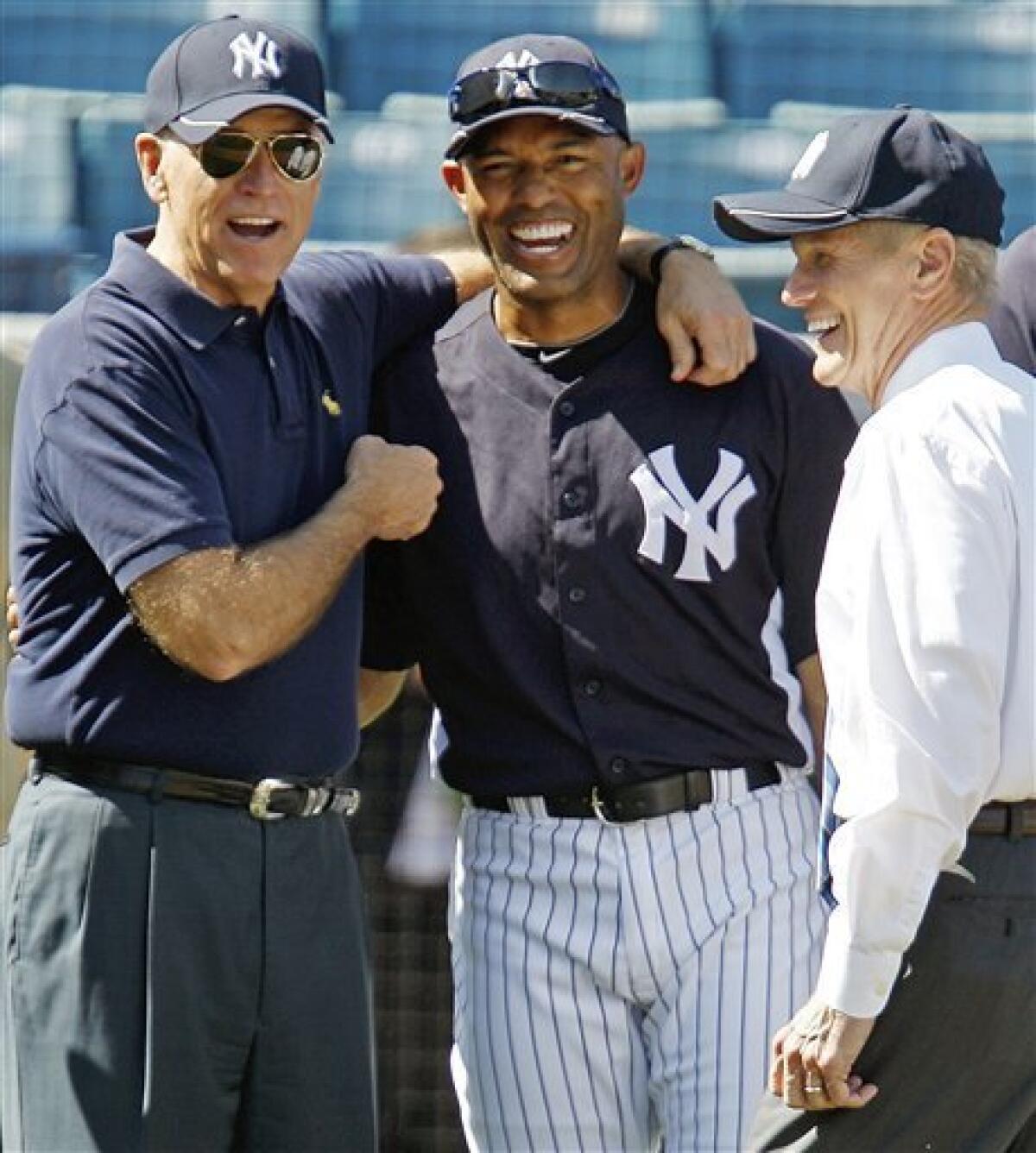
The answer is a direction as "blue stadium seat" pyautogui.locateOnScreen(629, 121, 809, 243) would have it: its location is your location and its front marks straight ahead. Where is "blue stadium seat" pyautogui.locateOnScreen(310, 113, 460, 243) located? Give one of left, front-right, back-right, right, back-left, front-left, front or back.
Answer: right

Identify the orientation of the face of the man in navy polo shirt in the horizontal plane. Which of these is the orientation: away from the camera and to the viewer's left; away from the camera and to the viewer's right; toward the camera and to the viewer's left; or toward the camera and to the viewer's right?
toward the camera and to the viewer's right

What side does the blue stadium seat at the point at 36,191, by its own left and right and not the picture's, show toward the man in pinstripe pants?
front

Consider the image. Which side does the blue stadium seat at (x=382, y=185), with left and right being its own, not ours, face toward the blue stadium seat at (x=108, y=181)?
right

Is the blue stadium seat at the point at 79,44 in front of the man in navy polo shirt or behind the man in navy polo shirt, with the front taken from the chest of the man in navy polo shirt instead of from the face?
behind

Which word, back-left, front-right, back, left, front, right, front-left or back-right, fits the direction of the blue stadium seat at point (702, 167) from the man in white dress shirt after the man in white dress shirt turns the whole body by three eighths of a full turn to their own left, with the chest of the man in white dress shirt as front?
back-left

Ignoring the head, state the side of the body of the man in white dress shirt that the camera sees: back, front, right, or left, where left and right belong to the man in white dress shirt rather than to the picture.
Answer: left

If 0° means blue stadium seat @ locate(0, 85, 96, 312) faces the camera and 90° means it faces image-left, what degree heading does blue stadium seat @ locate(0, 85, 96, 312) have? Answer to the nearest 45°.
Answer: approximately 0°

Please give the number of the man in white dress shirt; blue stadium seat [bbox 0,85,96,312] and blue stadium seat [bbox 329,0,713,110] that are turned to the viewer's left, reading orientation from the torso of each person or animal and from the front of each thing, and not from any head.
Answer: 1
